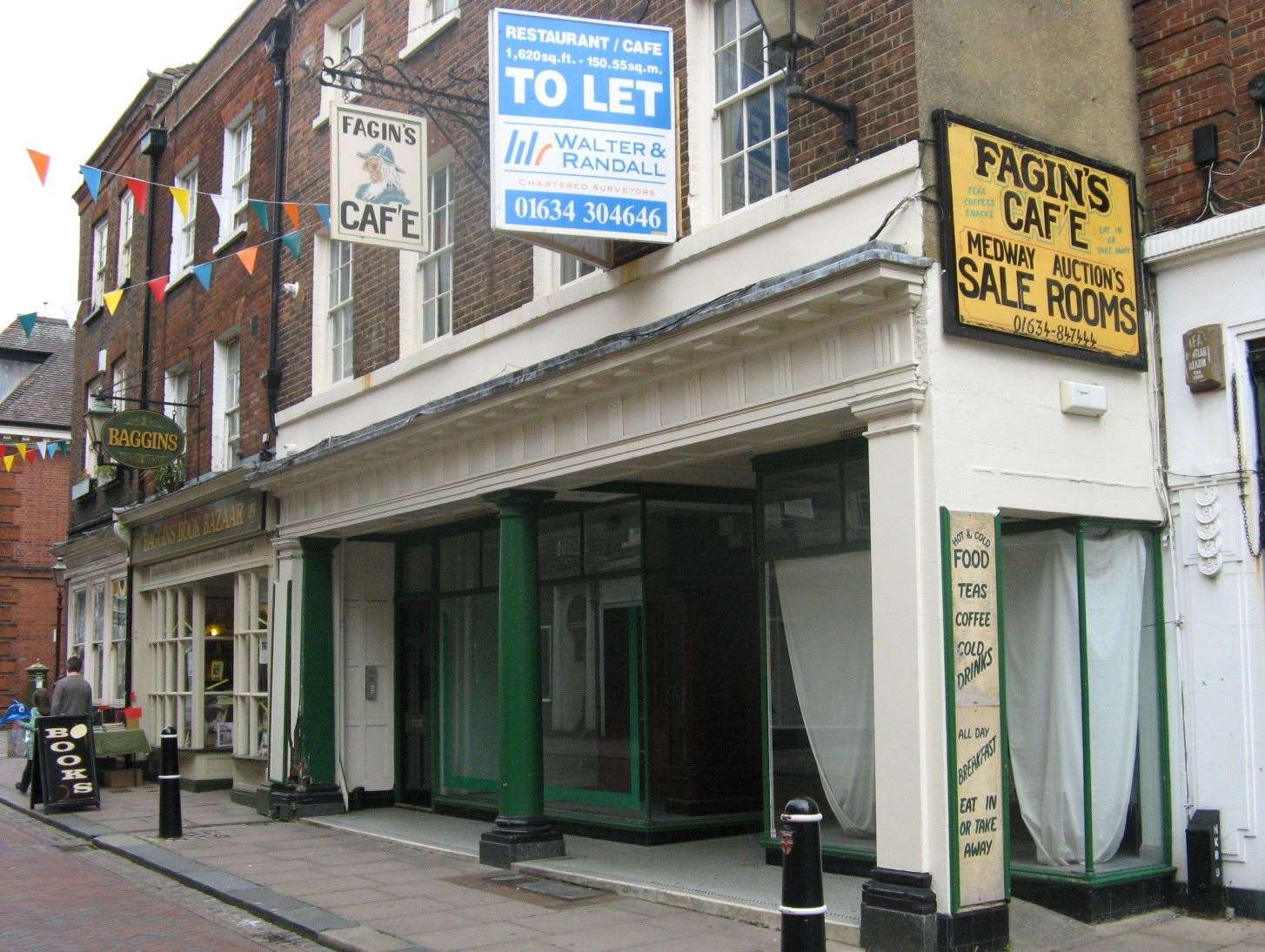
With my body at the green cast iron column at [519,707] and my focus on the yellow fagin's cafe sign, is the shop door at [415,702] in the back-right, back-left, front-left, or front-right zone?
back-left

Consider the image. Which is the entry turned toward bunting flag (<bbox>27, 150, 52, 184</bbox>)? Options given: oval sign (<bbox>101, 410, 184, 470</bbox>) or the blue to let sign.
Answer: the oval sign

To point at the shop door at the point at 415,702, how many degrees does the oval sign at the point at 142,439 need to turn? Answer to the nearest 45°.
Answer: approximately 45° to its left

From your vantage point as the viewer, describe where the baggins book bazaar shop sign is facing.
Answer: facing the viewer and to the left of the viewer

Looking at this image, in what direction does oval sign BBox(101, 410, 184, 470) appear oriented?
toward the camera
